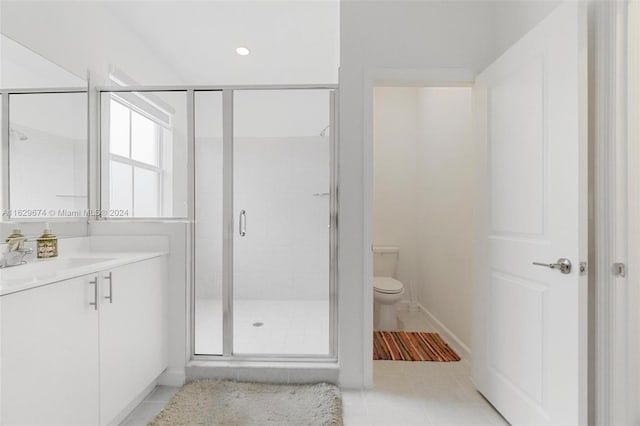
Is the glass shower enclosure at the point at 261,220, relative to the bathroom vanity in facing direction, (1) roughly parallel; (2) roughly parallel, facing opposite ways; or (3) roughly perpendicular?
roughly perpendicular

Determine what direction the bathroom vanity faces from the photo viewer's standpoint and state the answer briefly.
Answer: facing the viewer and to the right of the viewer

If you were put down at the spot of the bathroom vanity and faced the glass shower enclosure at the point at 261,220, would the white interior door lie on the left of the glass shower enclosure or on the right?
right

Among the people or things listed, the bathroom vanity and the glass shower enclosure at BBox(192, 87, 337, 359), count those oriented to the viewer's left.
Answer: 0

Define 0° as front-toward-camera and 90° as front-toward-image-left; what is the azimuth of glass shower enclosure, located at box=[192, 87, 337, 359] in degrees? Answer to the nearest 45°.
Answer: approximately 0°

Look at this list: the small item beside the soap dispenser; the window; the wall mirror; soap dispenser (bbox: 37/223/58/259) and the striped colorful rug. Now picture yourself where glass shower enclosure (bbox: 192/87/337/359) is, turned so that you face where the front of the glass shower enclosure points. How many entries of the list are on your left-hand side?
1

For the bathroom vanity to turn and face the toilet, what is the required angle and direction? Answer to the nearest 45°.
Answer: approximately 45° to its left

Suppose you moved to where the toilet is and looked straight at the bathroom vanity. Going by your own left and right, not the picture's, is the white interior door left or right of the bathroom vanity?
left

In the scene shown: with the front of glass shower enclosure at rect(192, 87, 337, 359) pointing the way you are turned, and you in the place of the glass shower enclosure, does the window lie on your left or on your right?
on your right
